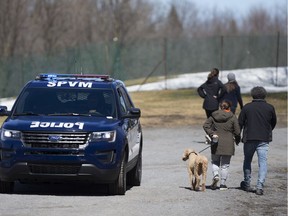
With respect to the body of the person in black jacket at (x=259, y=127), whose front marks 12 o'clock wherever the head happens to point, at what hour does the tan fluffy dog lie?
The tan fluffy dog is roughly at 8 o'clock from the person in black jacket.

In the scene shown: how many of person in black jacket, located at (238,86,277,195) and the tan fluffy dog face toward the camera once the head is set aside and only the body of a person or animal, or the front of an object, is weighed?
0

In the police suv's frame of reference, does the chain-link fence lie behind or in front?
behind

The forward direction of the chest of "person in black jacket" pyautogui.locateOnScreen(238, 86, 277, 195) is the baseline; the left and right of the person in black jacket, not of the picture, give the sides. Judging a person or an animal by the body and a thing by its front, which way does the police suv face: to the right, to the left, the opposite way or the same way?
the opposite way

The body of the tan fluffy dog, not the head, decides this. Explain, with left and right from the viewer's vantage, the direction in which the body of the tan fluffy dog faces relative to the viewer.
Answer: facing away from the viewer and to the left of the viewer

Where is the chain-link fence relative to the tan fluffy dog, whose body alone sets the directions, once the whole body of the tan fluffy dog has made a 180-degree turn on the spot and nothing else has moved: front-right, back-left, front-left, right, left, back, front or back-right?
back-left

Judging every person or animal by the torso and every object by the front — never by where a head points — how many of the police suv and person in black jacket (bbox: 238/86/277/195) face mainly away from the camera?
1

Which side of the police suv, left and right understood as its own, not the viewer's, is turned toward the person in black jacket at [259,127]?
left

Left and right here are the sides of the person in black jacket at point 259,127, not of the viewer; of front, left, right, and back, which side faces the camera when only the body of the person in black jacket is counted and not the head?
back

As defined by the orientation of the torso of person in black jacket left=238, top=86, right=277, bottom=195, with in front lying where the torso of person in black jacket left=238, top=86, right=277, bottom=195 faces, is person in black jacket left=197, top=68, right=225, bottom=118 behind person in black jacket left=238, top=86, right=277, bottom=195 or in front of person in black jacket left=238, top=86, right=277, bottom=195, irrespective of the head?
in front

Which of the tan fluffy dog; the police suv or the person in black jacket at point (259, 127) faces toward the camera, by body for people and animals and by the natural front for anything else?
the police suv

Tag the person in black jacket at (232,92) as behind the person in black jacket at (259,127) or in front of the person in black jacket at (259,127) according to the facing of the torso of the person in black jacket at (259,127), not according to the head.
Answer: in front

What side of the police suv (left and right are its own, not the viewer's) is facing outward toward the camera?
front

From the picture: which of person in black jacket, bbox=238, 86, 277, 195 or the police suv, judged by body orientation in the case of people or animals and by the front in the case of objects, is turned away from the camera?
the person in black jacket

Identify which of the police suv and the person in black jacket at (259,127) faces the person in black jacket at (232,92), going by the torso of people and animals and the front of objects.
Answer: the person in black jacket at (259,127)

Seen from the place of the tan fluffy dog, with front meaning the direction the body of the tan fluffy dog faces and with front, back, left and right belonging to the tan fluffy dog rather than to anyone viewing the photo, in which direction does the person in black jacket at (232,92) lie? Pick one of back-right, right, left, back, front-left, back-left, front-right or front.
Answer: front-right
